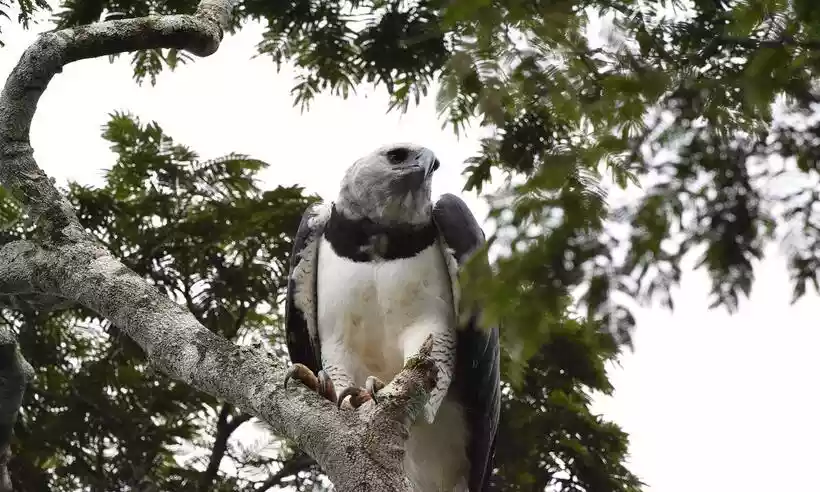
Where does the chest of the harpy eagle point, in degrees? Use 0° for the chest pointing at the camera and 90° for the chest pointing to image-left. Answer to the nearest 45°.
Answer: approximately 0°
